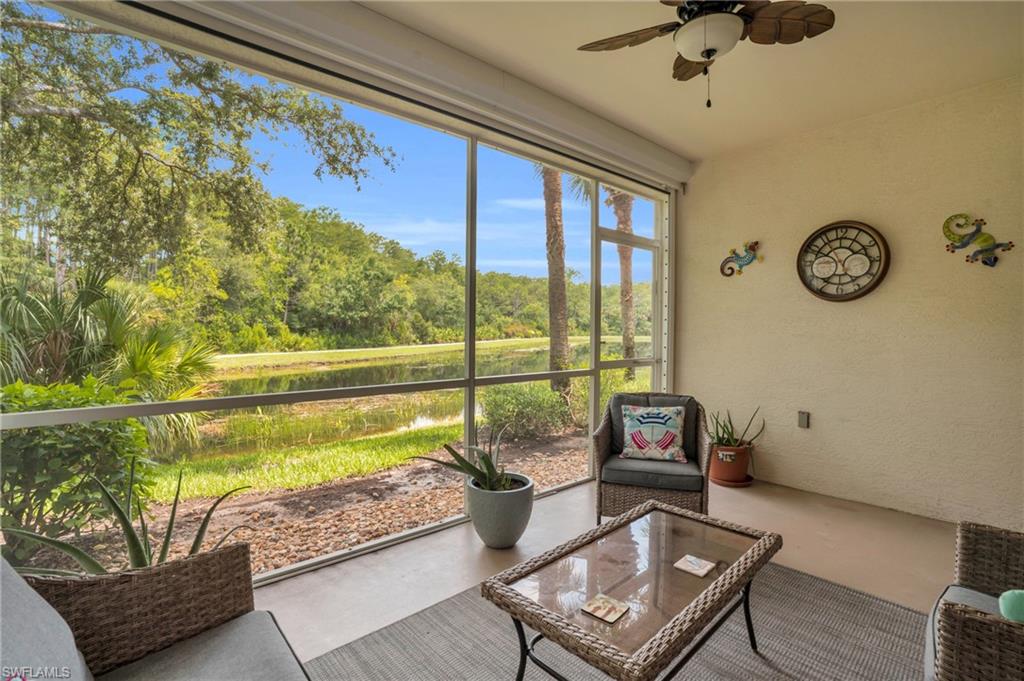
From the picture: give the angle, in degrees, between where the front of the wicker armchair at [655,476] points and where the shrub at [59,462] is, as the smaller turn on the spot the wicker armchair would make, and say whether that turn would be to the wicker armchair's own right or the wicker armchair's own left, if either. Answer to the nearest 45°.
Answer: approximately 45° to the wicker armchair's own right

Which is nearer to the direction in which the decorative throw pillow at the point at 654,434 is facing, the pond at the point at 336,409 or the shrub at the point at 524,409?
the pond

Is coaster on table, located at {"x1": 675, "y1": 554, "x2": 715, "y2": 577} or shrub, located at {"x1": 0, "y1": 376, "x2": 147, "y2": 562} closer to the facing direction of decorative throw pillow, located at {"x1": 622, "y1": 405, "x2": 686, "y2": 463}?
the coaster on table

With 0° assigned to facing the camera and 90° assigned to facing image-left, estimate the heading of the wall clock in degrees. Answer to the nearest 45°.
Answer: approximately 0°
